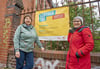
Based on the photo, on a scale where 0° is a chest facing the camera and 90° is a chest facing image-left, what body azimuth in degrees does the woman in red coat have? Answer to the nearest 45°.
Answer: approximately 45°

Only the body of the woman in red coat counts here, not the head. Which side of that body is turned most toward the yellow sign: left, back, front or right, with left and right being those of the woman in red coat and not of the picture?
right
